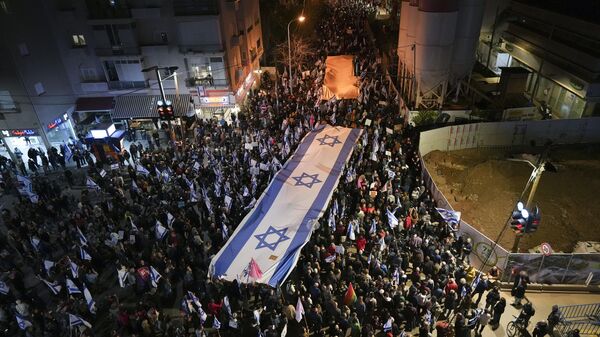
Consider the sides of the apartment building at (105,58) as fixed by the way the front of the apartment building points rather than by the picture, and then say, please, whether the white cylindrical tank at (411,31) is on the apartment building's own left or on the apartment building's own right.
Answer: on the apartment building's own left

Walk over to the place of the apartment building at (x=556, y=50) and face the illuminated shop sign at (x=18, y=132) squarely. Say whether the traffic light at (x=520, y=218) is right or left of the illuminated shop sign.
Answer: left

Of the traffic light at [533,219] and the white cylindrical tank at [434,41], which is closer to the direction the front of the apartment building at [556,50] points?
the white cylindrical tank

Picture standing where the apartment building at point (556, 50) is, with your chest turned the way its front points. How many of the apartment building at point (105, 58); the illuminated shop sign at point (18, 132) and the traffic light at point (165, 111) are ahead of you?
3

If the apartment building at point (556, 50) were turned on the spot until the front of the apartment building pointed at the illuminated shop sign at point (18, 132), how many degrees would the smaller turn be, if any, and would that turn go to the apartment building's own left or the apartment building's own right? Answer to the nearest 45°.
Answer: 0° — it already faces it

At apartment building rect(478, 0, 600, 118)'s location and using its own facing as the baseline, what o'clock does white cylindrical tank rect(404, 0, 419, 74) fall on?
The white cylindrical tank is roughly at 1 o'clock from the apartment building.

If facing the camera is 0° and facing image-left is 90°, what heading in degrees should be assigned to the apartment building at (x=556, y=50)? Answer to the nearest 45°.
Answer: approximately 45°
